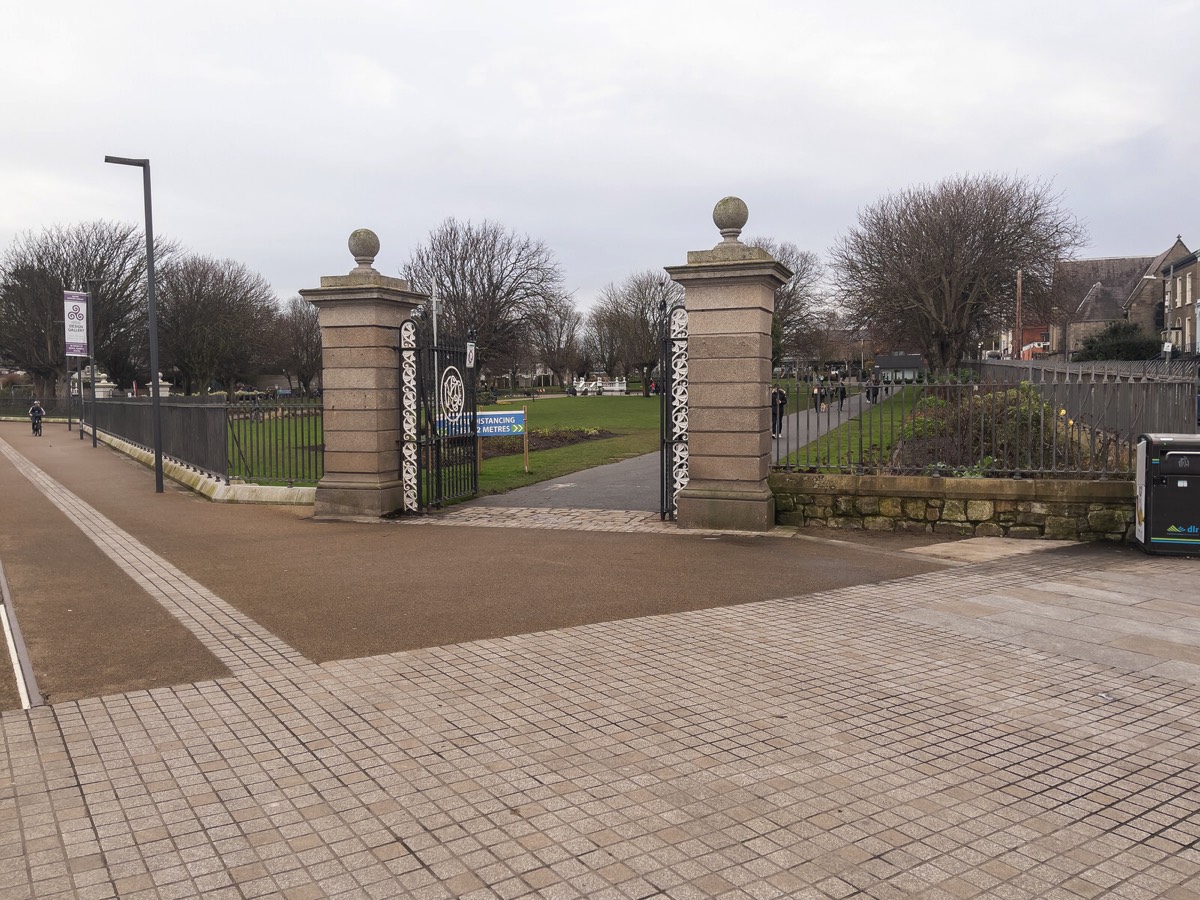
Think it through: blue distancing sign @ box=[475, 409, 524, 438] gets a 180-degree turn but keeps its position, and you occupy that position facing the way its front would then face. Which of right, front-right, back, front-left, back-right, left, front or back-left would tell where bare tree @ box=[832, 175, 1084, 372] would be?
front-right

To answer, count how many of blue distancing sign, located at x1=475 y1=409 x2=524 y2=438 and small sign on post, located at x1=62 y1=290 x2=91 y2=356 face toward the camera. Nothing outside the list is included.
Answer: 2

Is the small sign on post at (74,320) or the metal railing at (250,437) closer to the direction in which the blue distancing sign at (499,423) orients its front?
the metal railing

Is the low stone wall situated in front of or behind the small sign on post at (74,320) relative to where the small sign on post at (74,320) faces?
in front

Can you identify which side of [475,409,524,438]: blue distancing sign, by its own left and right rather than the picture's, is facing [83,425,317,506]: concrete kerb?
right

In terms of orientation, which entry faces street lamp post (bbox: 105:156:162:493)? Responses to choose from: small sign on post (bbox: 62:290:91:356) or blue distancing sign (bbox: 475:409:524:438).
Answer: the small sign on post

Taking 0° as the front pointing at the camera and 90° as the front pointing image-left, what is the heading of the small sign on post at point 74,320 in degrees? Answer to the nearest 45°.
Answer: approximately 0°

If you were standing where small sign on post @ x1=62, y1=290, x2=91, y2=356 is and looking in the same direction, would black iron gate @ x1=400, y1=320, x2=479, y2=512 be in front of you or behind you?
in front

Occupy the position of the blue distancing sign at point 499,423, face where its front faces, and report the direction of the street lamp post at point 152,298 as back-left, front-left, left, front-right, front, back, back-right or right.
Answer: right

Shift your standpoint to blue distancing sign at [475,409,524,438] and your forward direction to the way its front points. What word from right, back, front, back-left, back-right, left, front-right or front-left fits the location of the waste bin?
front-left

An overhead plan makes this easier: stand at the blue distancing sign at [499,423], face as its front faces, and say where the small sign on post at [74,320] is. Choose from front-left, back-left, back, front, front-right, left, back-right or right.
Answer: back-right

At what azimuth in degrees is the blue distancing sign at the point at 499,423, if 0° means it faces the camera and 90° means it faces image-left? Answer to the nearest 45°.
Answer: approximately 0°
